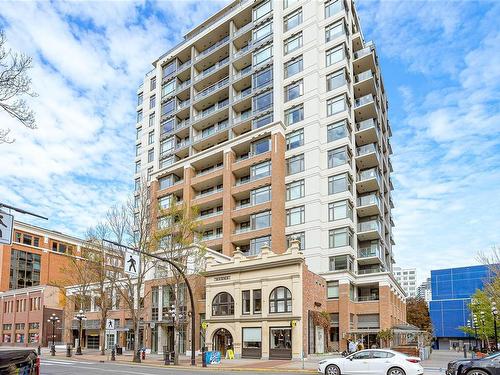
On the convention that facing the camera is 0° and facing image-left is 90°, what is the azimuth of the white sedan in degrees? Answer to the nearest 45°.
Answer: approximately 90°

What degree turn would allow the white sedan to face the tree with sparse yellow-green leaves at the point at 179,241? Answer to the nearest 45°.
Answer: approximately 45° to its right

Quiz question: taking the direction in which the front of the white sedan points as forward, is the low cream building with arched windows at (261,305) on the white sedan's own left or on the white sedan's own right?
on the white sedan's own right

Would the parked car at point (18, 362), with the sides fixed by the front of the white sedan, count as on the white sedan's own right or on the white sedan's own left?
on the white sedan's own left

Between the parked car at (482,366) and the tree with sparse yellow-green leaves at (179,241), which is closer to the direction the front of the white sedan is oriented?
the tree with sparse yellow-green leaves

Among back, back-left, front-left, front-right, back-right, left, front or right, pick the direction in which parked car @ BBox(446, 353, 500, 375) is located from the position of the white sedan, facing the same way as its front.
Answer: back-left
